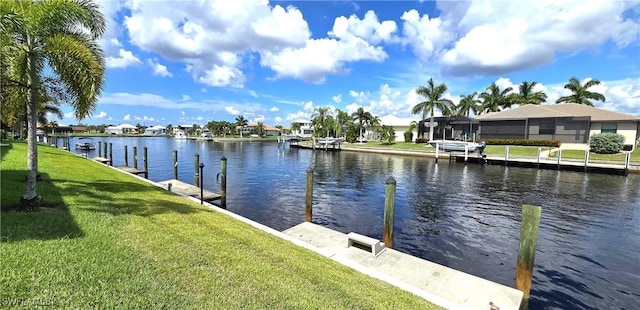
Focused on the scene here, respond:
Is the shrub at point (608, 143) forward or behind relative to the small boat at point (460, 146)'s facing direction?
behind

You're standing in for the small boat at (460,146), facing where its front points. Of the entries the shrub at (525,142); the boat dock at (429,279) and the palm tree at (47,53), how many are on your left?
2

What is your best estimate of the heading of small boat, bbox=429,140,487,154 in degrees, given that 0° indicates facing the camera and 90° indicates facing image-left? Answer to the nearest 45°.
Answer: approximately 90°

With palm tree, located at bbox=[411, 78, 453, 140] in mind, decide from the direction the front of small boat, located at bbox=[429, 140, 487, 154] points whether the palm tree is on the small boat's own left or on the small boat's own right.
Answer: on the small boat's own right

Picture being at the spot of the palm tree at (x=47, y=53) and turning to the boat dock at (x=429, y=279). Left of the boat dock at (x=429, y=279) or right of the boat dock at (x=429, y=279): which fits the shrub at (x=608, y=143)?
left

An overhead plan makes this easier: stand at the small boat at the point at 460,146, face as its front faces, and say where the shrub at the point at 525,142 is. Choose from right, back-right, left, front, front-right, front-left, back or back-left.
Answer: back-right

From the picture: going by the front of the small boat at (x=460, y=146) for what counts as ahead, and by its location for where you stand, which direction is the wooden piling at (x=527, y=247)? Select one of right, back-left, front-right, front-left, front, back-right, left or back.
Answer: left

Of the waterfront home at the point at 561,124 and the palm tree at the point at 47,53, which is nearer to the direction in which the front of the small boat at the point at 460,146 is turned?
the palm tree

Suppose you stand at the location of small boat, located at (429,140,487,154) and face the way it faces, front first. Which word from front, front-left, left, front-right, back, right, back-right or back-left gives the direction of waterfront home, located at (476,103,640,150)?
back-right

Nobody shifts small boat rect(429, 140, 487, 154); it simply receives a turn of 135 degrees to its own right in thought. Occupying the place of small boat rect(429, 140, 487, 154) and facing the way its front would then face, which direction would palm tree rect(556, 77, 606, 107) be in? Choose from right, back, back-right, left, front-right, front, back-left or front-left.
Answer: front

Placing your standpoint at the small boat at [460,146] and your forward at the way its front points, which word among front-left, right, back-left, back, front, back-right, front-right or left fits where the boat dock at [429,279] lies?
left
